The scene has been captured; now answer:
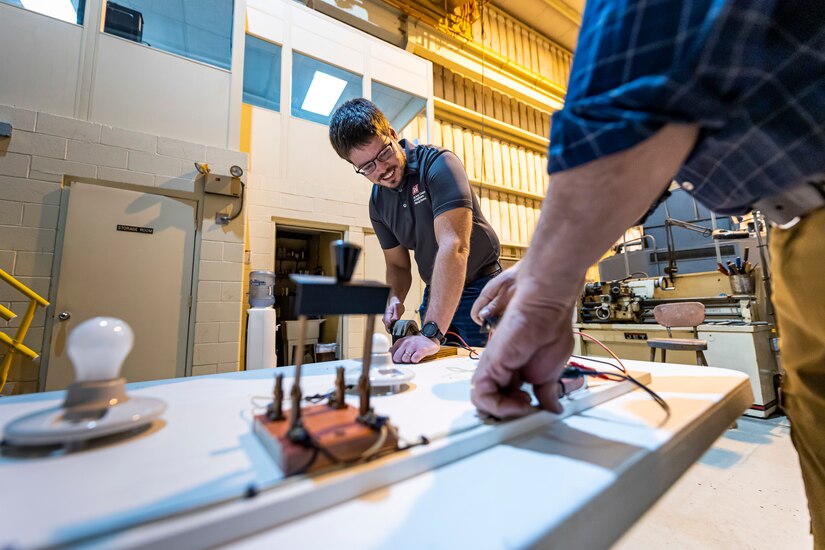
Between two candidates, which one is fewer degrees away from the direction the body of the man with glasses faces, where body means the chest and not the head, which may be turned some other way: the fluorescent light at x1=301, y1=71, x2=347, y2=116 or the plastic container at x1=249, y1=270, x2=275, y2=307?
the plastic container

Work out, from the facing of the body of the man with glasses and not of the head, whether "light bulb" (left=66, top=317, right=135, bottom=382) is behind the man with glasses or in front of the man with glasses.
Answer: in front

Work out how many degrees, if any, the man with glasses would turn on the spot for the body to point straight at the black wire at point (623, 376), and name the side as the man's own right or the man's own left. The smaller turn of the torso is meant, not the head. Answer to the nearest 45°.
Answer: approximately 90° to the man's own left

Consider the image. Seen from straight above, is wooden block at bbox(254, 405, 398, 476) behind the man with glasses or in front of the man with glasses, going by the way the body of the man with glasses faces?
in front

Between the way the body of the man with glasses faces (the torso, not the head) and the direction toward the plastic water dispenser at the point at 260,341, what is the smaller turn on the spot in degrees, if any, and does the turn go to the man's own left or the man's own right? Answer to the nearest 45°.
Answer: approximately 45° to the man's own right

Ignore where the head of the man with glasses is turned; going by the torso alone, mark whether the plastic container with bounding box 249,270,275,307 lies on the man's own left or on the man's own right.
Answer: on the man's own right

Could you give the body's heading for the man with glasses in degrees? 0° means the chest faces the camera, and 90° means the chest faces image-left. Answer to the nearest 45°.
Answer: approximately 45°

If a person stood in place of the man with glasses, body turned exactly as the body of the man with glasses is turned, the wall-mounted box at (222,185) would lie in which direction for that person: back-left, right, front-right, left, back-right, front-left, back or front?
right

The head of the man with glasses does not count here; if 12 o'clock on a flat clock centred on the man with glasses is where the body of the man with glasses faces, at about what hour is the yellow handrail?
The yellow handrail is roughly at 2 o'clock from the man with glasses.
